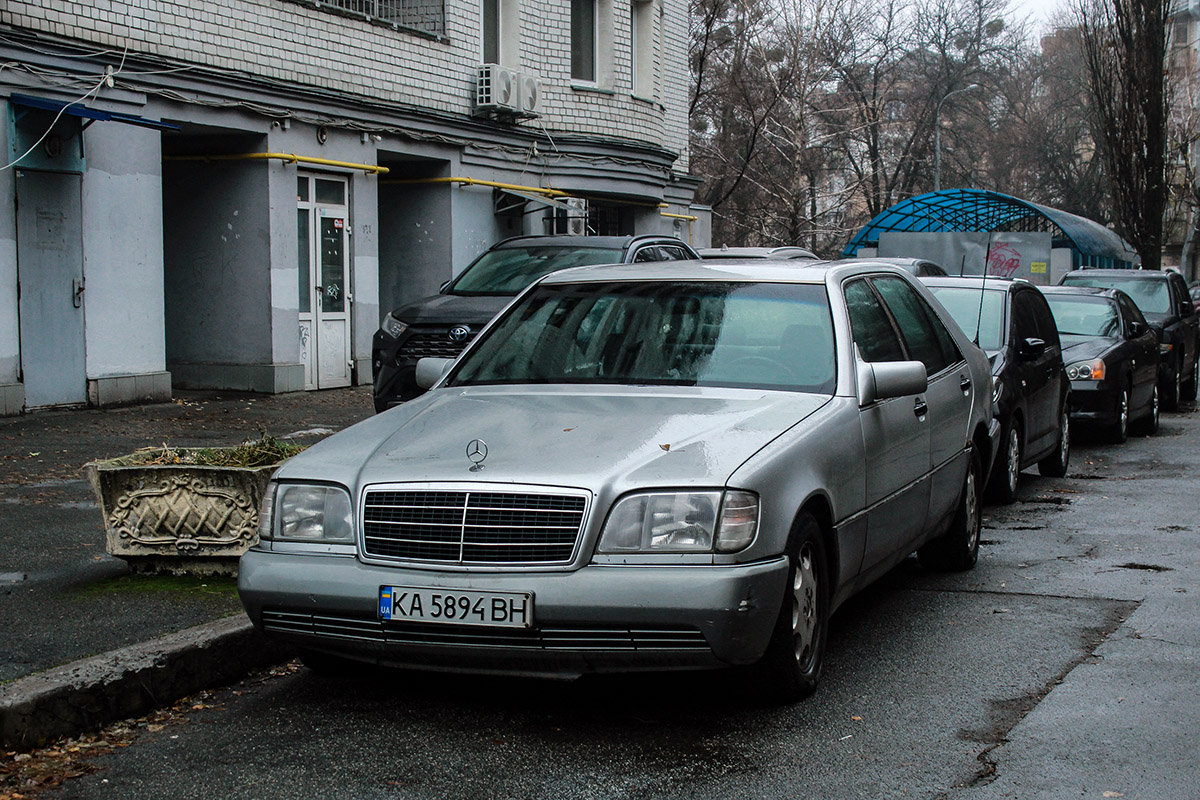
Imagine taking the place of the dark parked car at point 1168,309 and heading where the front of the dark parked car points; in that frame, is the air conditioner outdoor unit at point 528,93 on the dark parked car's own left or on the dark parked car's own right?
on the dark parked car's own right

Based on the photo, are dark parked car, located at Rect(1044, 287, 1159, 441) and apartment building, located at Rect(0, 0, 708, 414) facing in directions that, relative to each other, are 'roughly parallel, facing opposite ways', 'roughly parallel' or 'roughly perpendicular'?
roughly perpendicular

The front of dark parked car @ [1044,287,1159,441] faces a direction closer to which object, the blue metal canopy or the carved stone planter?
the carved stone planter

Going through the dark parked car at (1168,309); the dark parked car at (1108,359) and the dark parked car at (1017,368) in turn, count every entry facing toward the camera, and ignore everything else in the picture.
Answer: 3

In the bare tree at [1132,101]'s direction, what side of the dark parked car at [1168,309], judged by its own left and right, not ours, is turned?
back

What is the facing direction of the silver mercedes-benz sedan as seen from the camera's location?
facing the viewer and to the left of the viewer

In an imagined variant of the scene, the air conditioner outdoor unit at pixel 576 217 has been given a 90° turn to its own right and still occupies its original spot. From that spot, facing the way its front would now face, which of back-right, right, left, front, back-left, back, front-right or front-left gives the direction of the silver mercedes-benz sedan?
front-left

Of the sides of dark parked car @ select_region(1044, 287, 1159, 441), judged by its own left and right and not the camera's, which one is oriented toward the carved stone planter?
front

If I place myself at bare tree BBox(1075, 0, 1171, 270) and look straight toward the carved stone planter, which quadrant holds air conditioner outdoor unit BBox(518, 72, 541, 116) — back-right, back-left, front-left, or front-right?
front-right

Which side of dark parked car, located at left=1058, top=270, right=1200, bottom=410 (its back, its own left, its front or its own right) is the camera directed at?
front

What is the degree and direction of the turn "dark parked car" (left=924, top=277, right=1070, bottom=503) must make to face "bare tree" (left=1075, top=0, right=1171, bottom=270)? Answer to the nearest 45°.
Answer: approximately 180°

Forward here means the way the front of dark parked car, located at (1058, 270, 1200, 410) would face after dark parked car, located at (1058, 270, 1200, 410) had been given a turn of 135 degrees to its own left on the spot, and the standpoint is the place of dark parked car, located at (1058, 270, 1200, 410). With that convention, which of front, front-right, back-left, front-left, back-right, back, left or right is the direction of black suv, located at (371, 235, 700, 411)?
back

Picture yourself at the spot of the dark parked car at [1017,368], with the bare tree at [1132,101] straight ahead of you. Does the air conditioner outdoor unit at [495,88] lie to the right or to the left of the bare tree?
left

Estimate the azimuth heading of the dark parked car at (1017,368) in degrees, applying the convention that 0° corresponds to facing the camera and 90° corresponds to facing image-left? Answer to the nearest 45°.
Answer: approximately 0°

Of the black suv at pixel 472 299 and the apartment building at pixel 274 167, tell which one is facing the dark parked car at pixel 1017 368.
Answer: the apartment building

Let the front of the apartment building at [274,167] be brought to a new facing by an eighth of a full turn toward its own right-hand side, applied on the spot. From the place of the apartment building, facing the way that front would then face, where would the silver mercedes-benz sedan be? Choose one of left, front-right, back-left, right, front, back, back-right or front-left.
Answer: front
